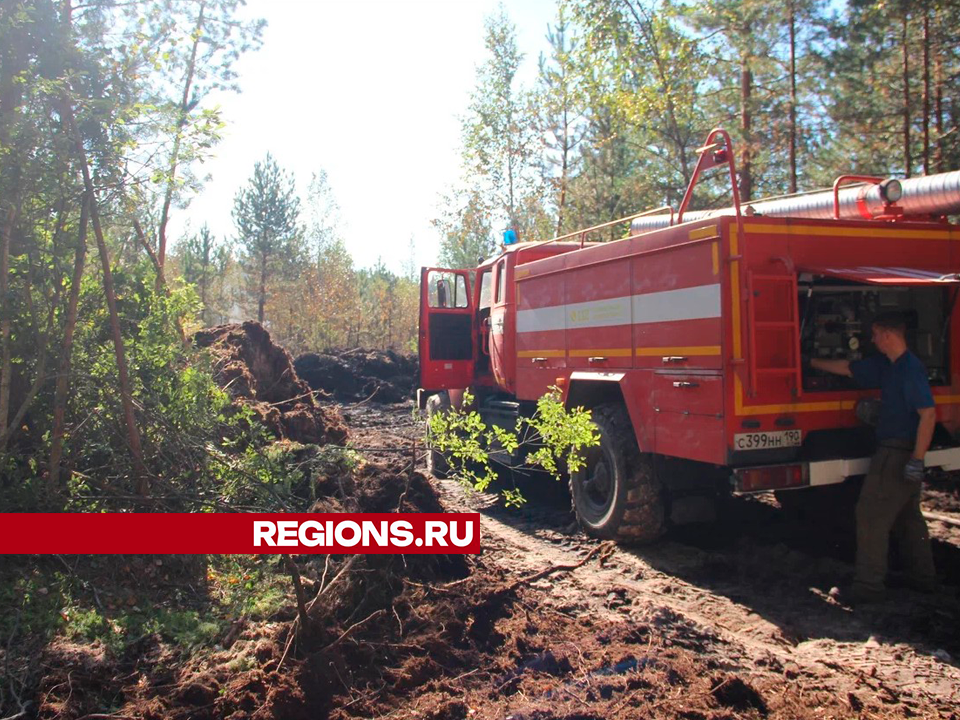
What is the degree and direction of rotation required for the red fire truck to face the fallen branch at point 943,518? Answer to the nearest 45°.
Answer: approximately 90° to its right

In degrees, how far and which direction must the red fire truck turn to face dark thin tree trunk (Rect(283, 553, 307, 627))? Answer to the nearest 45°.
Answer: approximately 90° to its left

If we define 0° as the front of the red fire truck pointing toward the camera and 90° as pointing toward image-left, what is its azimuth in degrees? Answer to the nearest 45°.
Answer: approximately 135°

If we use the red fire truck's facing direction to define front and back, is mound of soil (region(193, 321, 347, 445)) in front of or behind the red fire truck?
in front

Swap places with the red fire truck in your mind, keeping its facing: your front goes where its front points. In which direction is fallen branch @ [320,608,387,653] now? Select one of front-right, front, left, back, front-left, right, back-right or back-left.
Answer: left

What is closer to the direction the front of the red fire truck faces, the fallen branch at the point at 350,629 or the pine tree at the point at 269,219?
the pine tree

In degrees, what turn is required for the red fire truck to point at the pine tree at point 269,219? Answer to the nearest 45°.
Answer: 0° — it already faces it

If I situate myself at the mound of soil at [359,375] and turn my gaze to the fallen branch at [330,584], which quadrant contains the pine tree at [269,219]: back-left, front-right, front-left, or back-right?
back-right

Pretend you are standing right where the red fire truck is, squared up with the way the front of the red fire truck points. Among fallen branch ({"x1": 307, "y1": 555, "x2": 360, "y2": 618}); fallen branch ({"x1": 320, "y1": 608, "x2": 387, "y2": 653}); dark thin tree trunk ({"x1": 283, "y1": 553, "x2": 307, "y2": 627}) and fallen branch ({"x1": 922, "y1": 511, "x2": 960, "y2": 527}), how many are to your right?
1

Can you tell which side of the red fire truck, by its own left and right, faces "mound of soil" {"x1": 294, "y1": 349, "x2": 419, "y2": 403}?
front

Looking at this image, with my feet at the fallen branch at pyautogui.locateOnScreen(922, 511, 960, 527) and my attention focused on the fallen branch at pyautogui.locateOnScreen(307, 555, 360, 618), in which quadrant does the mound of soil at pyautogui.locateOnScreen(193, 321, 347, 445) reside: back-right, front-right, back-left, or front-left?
front-right

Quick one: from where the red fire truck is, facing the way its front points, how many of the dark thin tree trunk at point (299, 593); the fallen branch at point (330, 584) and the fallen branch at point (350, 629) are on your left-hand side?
3

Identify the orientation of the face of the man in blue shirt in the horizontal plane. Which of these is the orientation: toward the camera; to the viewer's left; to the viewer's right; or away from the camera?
to the viewer's left

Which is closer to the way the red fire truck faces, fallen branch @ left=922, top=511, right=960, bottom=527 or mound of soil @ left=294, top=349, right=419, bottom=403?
the mound of soil

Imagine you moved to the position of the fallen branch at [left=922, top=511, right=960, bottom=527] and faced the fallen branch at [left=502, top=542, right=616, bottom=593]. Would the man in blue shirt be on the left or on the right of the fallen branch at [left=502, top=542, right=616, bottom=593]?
left
